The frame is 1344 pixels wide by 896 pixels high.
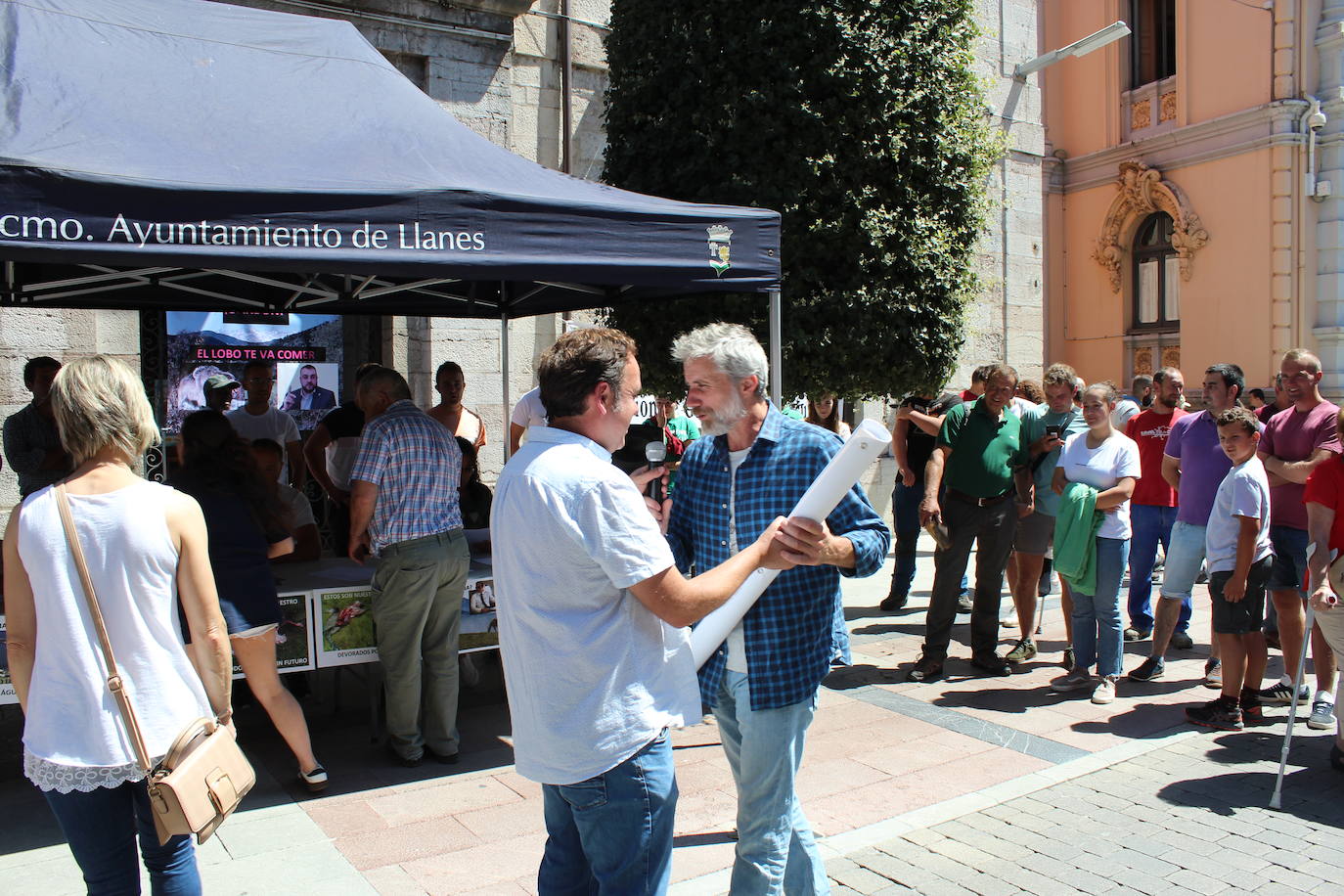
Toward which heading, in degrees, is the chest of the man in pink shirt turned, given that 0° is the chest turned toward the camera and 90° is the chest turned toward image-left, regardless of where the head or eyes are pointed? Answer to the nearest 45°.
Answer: approximately 45°

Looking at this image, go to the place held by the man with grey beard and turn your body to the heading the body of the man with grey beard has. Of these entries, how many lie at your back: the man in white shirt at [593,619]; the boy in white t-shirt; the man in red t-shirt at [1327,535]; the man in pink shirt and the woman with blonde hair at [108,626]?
3

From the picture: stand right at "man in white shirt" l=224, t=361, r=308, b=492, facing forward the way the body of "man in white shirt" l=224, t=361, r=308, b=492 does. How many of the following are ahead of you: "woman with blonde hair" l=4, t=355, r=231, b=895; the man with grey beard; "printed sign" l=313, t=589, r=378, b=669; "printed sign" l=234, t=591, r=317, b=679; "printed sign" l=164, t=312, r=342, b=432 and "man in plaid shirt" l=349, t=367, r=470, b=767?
5

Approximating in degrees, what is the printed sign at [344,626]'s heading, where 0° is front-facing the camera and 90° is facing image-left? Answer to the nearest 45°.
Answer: approximately 0°

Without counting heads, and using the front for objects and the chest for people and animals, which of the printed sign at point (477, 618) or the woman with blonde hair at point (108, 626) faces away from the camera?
the woman with blonde hair

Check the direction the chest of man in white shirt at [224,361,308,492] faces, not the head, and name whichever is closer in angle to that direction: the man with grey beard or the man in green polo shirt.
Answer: the man with grey beard

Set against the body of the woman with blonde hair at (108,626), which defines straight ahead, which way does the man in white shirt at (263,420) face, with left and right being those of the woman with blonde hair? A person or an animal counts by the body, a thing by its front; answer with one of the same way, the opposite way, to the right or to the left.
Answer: the opposite way

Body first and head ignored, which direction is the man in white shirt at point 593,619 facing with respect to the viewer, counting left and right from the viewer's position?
facing away from the viewer and to the right of the viewer

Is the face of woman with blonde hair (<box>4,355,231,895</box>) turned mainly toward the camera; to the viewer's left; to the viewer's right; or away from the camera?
away from the camera

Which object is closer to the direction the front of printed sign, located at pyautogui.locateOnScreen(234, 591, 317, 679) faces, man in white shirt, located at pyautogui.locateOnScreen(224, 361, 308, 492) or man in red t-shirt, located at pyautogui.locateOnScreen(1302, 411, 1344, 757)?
the man in red t-shirt
